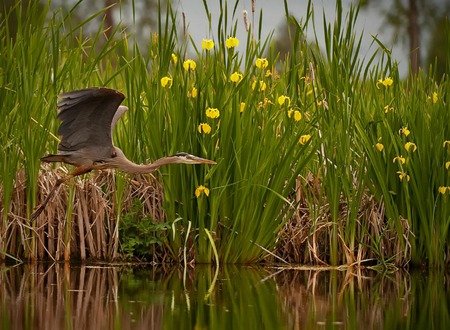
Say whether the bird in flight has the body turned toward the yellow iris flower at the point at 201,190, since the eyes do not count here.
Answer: yes

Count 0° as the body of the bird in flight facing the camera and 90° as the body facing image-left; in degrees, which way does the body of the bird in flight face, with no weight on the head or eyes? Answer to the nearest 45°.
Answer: approximately 270°

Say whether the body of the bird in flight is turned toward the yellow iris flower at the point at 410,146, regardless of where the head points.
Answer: yes
